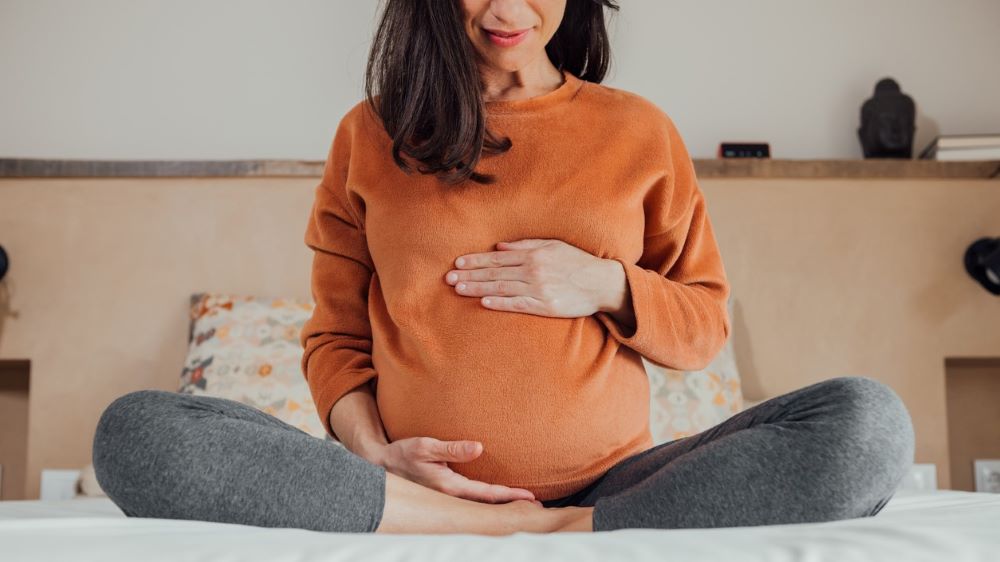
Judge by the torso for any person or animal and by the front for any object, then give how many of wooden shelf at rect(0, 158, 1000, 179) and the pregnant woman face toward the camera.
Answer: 2

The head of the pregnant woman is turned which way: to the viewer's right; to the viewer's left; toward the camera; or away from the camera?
toward the camera

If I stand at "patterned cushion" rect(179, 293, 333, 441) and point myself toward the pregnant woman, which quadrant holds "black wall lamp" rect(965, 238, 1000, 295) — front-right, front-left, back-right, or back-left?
front-left

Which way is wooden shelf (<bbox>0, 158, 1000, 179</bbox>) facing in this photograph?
toward the camera

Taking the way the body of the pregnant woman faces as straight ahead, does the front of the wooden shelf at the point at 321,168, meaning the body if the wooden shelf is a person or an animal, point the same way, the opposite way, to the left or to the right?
the same way

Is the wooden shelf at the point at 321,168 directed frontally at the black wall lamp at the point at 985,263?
no

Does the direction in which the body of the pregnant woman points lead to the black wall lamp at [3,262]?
no

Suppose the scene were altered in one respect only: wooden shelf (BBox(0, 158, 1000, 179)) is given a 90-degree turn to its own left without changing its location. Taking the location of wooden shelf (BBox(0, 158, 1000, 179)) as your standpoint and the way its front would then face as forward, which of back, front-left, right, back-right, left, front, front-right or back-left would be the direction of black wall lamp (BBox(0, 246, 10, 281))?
back

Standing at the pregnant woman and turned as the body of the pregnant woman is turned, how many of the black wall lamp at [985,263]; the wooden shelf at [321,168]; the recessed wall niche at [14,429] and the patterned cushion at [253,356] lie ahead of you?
0

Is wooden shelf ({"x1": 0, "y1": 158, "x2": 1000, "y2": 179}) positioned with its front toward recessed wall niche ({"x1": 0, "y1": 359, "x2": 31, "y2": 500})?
no

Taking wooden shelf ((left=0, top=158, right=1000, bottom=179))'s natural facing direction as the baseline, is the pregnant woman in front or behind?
in front

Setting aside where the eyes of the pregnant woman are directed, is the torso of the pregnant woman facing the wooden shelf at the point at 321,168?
no

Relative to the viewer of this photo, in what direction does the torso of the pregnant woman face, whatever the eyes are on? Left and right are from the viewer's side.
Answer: facing the viewer

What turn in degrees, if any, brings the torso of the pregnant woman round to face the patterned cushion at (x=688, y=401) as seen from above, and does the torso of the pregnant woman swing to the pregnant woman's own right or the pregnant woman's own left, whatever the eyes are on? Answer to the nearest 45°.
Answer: approximately 135° to the pregnant woman's own left

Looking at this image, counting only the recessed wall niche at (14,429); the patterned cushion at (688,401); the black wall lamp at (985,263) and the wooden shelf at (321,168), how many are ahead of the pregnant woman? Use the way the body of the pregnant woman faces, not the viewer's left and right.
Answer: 0
